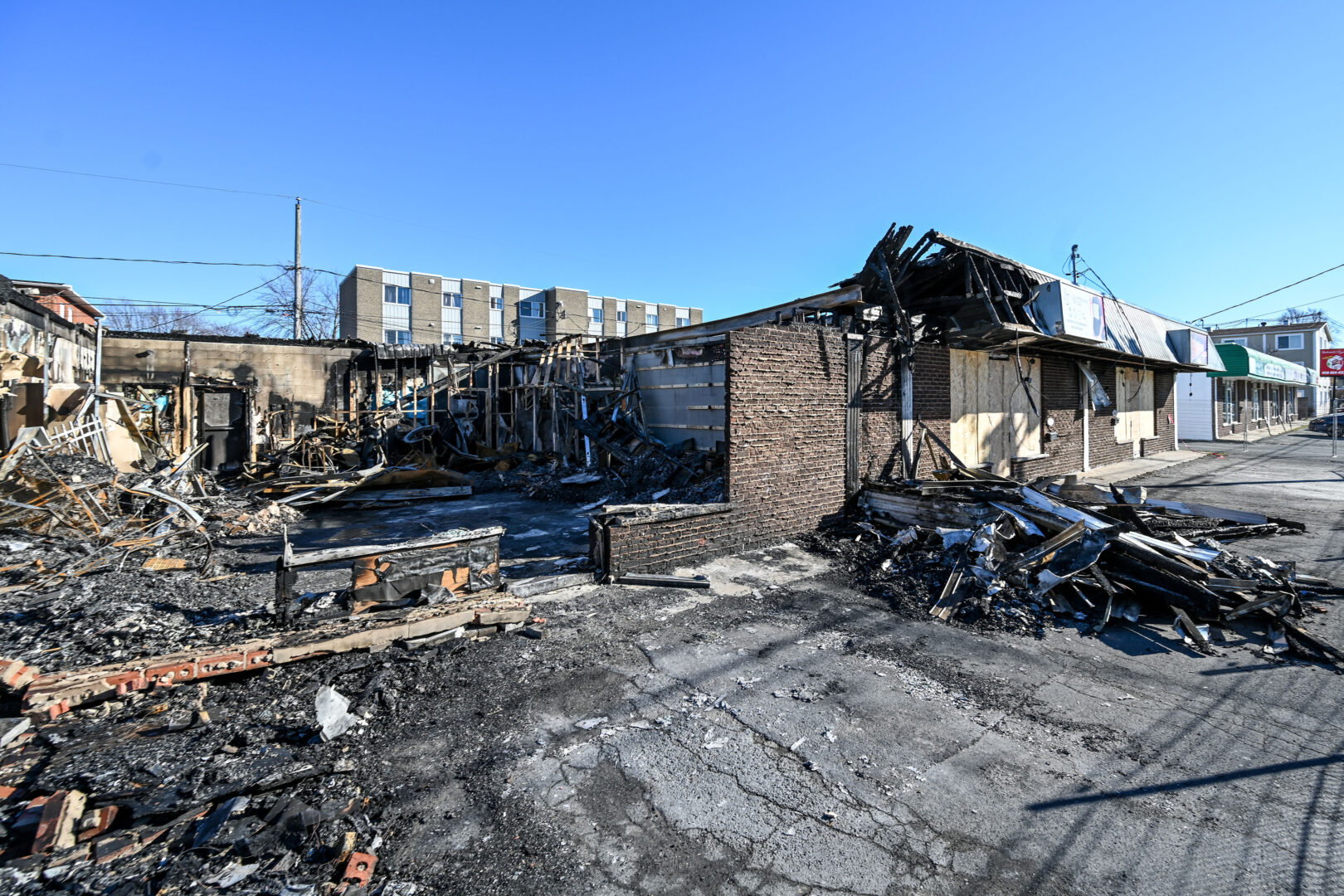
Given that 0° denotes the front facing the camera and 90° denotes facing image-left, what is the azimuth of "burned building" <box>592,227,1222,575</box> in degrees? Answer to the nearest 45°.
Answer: approximately 315°

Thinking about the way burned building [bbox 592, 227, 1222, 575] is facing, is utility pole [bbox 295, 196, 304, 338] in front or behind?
behind

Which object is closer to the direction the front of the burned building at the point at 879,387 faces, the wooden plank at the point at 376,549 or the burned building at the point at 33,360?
the wooden plank

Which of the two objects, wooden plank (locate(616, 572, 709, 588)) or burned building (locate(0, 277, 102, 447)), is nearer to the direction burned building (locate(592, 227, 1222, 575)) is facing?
the wooden plank

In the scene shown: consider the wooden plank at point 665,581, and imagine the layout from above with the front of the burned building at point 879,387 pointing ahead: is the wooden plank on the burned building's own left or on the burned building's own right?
on the burned building's own right

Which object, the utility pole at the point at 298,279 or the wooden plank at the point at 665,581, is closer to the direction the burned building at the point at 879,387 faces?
the wooden plank

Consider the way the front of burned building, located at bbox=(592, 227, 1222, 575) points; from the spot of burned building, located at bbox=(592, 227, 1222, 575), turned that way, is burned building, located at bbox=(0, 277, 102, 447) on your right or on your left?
on your right
